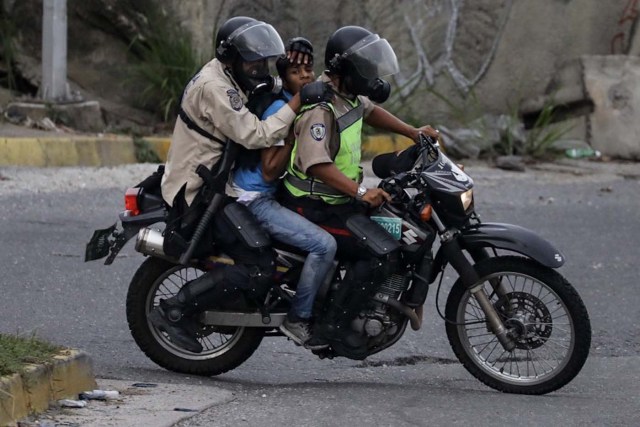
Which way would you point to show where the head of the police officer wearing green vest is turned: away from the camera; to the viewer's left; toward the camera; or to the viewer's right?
to the viewer's right

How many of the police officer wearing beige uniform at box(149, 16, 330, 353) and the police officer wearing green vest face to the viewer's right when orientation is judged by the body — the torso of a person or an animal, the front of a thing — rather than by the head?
2

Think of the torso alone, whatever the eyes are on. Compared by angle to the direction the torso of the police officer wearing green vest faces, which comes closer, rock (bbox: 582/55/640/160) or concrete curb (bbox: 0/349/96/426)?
the rock

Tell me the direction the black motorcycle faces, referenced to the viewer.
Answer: facing to the right of the viewer

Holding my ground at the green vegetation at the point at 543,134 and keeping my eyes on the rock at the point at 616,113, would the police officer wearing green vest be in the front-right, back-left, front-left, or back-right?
back-right

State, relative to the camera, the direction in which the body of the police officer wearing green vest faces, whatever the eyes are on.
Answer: to the viewer's right

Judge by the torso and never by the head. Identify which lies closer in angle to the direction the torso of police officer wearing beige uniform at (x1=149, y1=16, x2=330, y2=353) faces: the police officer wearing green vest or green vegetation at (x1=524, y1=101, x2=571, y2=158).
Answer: the police officer wearing green vest

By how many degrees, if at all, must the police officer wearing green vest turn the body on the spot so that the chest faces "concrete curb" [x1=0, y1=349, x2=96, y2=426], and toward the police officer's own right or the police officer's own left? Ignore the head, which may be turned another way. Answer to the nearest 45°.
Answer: approximately 135° to the police officer's own right

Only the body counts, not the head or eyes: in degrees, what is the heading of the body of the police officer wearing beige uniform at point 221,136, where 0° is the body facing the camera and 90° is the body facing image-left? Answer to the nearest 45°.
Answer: approximately 270°

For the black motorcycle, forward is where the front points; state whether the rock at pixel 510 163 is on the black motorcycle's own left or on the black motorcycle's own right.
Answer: on the black motorcycle's own left
